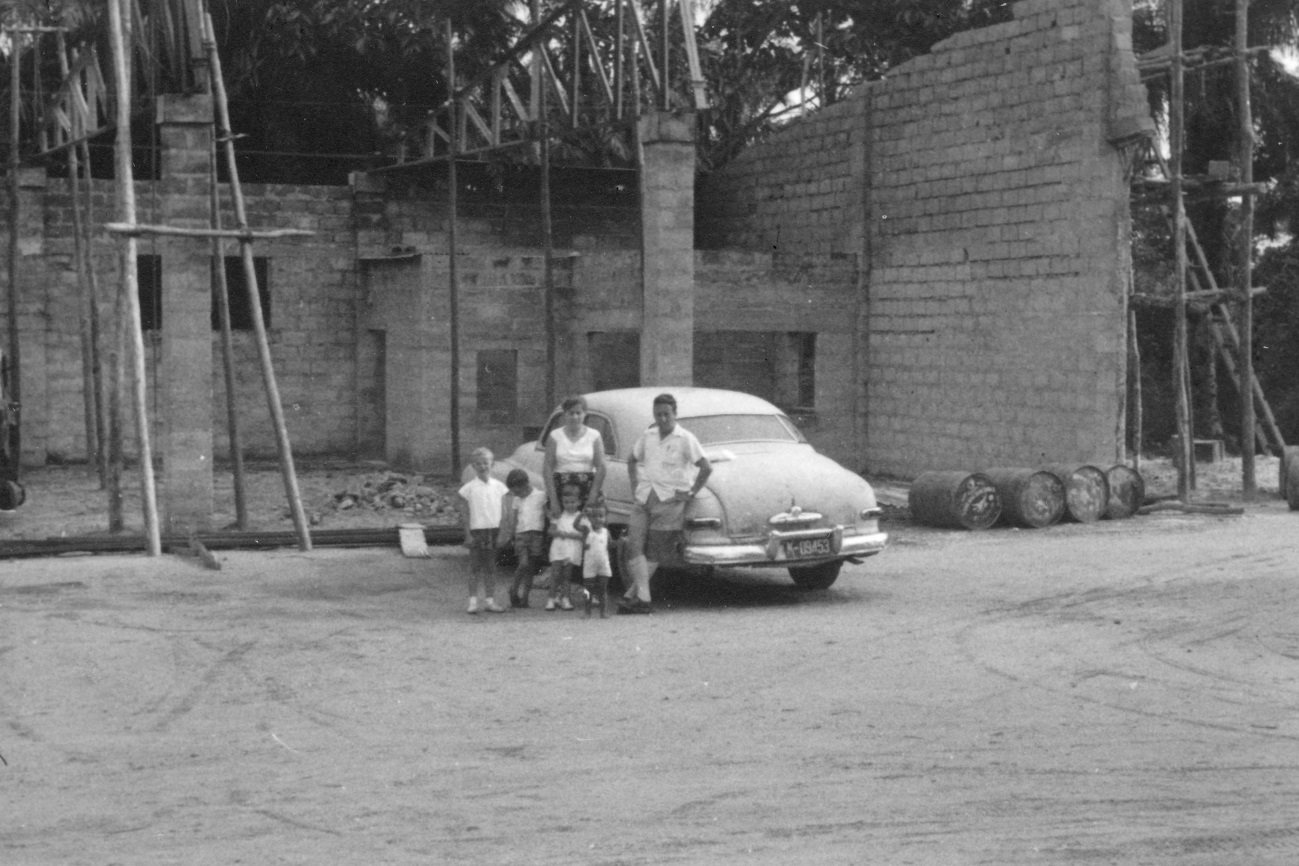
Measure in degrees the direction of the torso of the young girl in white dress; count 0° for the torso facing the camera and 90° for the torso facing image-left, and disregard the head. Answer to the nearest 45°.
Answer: approximately 0°

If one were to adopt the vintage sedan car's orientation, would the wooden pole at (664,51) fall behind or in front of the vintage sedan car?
in front

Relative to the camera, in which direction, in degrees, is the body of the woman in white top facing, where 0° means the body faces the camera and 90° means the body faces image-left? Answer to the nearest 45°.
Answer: approximately 0°

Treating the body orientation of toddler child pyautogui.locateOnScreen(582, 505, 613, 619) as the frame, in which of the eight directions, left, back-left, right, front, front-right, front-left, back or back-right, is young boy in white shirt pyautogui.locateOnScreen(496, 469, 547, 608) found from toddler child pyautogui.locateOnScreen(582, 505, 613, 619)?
back-right

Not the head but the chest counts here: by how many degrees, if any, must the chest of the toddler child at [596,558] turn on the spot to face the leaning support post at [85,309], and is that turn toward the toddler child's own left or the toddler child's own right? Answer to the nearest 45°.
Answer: approximately 135° to the toddler child's own right

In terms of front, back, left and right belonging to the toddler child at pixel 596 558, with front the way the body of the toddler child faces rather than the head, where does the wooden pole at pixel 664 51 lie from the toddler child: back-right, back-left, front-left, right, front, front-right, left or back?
back

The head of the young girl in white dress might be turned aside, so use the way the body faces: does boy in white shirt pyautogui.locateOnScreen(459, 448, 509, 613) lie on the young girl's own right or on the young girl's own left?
on the young girl's own right

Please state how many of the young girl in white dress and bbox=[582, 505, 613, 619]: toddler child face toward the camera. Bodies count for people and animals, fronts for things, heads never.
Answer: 2

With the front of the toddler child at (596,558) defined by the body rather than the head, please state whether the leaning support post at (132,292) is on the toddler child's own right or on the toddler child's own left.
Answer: on the toddler child's own right

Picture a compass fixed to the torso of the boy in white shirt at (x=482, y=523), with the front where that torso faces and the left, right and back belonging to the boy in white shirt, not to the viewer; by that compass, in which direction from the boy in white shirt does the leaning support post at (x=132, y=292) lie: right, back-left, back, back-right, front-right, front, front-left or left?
back-right

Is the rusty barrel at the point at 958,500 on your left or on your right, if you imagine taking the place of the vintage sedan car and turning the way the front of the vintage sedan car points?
on your right

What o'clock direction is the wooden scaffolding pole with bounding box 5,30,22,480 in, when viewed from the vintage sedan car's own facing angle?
The wooden scaffolding pole is roughly at 12 o'clock from the vintage sedan car.

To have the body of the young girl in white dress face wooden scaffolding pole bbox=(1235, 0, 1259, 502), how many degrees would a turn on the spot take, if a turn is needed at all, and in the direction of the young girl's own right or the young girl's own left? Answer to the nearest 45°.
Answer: approximately 135° to the young girl's own left

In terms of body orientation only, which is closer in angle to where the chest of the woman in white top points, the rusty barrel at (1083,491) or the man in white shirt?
the man in white shirt
